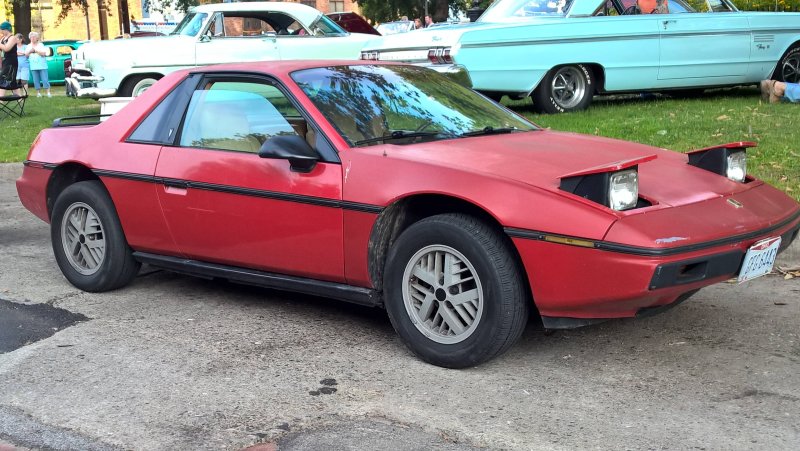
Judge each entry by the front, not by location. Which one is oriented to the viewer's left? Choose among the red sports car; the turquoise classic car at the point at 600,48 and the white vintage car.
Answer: the white vintage car

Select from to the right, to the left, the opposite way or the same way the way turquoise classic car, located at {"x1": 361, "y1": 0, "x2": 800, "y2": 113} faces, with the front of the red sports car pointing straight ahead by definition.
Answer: to the left

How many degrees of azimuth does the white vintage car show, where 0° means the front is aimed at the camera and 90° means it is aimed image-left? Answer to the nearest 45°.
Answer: approximately 90°

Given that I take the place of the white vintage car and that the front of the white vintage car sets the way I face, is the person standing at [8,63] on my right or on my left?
on my right

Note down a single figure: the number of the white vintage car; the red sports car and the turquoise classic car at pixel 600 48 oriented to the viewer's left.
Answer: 1

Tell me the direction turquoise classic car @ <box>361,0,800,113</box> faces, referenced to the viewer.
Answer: facing away from the viewer and to the right of the viewer

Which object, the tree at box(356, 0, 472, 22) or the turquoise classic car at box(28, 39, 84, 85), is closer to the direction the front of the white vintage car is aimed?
the turquoise classic car

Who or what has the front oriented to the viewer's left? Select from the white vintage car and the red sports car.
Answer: the white vintage car

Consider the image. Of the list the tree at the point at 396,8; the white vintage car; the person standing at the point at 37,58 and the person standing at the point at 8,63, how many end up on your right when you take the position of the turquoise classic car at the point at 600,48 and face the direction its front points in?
0

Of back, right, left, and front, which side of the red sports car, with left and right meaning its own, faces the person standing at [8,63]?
back

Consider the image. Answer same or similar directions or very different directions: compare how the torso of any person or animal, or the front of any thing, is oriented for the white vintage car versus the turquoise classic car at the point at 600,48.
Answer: very different directions

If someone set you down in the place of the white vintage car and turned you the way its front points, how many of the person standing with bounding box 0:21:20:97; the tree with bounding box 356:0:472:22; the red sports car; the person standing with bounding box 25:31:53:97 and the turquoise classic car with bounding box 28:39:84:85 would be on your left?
1

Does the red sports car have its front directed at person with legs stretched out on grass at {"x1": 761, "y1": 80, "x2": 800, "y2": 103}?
no

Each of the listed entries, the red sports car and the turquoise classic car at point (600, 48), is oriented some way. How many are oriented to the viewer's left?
0

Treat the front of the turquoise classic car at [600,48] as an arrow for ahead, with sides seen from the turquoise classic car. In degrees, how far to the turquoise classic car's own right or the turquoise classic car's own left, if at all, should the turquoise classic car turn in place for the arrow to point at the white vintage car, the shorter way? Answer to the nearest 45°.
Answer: approximately 135° to the turquoise classic car's own left

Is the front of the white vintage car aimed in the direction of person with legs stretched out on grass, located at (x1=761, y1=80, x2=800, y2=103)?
no

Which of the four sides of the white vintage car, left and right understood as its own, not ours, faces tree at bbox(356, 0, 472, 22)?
right
